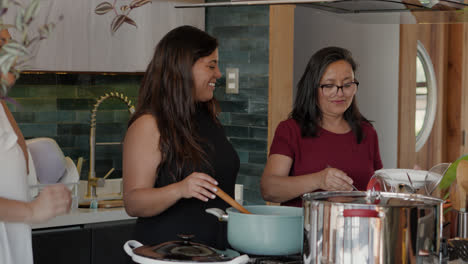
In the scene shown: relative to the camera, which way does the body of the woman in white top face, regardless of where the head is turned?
to the viewer's right

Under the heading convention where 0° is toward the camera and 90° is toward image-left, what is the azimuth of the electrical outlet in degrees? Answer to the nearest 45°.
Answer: approximately 0°

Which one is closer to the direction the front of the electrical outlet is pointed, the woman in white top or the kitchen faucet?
the woman in white top

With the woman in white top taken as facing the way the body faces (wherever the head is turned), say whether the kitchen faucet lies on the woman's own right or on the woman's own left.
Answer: on the woman's own left

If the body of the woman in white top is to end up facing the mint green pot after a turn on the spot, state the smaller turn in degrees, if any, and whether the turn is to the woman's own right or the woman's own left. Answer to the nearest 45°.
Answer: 0° — they already face it

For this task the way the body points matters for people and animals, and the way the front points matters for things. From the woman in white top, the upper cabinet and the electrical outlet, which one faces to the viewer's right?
the woman in white top

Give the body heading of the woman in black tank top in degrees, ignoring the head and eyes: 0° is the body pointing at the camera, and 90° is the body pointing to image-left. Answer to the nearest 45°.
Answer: approximately 315°

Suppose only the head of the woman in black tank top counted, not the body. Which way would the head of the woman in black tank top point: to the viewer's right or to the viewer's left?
to the viewer's right

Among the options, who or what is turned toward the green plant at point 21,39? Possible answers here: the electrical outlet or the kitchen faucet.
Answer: the electrical outlet

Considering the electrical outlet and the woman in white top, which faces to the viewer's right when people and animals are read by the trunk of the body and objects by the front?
the woman in white top

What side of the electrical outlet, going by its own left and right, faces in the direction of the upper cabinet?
right
